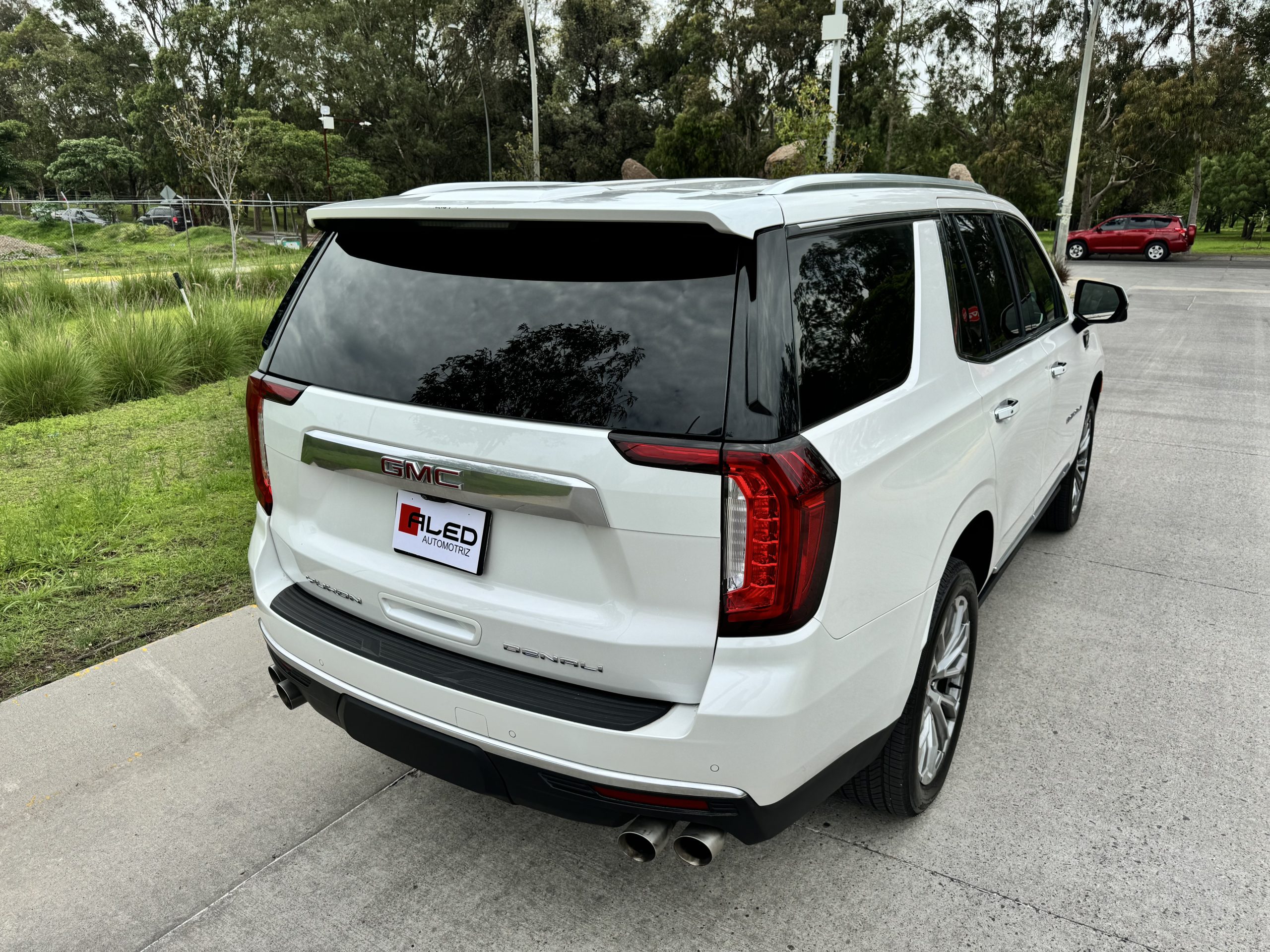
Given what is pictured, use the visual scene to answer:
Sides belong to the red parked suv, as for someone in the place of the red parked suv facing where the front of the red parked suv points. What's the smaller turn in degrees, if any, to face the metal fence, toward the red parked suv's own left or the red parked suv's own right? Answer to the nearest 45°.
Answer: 0° — it already faces it

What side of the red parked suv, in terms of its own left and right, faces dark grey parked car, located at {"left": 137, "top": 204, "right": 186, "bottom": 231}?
front

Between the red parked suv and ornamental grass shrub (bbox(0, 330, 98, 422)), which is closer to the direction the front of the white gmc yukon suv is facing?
the red parked suv

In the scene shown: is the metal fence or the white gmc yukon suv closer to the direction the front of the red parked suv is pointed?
the metal fence

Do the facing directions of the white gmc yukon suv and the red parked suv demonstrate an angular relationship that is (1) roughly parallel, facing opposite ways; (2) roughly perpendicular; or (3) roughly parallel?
roughly perpendicular

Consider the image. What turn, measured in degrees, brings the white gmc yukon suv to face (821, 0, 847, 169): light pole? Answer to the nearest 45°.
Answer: approximately 45° to its left

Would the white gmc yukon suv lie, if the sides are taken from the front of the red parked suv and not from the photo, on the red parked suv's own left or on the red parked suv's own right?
on the red parked suv's own left

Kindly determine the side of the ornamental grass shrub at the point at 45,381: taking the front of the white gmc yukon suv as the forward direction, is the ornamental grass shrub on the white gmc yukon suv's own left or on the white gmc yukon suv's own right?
on the white gmc yukon suv's own left

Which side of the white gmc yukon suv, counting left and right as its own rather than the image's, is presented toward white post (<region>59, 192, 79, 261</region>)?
left

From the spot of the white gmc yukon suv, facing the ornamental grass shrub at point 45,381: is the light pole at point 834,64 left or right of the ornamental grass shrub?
right

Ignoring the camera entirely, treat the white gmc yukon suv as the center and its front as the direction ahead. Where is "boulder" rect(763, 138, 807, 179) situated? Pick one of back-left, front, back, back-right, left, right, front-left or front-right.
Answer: front-left

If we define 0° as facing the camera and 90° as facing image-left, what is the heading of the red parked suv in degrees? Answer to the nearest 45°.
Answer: approximately 90°

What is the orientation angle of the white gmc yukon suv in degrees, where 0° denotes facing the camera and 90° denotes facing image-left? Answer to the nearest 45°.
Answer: approximately 225°

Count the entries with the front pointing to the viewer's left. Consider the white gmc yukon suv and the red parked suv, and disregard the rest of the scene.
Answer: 1
